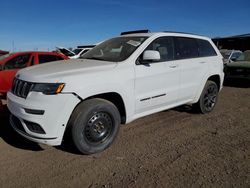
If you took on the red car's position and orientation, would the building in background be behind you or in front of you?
behind

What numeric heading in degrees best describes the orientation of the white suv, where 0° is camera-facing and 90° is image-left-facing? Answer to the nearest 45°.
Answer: approximately 45°

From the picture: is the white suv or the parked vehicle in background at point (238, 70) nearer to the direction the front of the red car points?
the white suv

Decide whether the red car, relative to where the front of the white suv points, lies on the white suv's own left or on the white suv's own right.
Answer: on the white suv's own right

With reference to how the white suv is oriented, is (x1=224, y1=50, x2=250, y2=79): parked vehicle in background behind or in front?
behind

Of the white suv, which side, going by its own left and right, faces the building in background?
back

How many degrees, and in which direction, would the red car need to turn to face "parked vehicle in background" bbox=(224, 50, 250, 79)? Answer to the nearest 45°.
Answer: approximately 135° to its left

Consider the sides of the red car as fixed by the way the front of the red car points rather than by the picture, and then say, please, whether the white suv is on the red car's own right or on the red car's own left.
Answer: on the red car's own left

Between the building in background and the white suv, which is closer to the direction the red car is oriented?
the white suv
